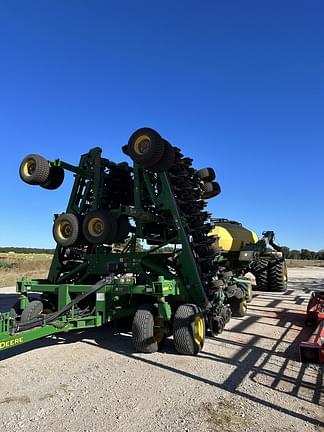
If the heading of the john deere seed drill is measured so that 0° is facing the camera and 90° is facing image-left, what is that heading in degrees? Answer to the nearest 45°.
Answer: approximately 45°
